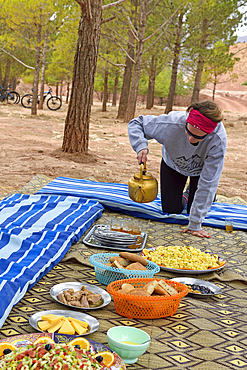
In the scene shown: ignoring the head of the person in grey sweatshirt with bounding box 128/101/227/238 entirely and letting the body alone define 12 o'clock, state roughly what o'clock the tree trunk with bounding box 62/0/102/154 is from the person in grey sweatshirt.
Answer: The tree trunk is roughly at 5 o'clock from the person in grey sweatshirt.

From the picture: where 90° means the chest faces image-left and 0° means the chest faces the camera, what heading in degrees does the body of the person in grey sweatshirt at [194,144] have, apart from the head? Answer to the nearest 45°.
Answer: approximately 0°

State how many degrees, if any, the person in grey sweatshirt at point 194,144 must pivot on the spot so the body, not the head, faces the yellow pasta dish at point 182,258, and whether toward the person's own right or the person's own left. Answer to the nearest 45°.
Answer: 0° — they already face it

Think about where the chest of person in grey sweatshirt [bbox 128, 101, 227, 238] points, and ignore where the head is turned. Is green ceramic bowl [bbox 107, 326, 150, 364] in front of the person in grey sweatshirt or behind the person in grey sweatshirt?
in front

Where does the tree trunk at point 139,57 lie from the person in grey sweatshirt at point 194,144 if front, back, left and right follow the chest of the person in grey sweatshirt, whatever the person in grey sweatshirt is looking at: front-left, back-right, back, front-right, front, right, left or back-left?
back
